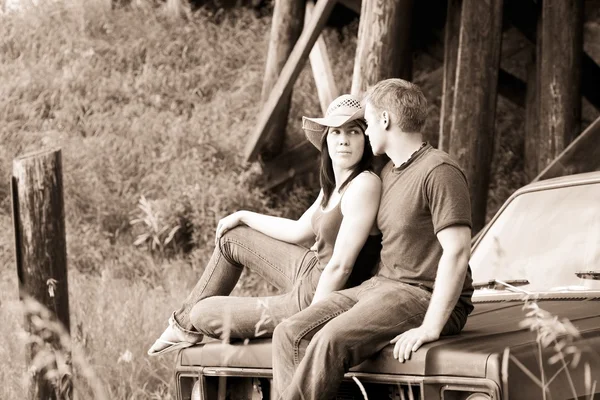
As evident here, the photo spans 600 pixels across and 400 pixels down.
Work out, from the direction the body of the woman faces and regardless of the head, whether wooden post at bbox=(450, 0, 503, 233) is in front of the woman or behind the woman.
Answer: behind

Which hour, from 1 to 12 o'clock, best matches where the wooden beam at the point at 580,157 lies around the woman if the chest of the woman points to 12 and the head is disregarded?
The wooden beam is roughly at 6 o'clock from the woman.

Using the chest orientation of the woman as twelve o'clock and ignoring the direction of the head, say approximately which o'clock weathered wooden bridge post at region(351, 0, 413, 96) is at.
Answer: The weathered wooden bridge post is roughly at 5 o'clock from the woman.

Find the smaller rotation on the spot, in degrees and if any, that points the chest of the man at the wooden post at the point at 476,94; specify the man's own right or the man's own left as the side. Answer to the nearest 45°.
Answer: approximately 135° to the man's own right

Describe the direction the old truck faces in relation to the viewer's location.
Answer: facing the viewer and to the left of the viewer

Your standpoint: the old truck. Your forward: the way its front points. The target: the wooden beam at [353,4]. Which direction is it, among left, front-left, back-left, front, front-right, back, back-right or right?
back-right

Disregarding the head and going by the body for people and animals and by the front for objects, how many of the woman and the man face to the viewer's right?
0

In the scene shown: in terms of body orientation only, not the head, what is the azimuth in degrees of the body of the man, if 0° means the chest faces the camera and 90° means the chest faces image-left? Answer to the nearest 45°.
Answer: approximately 45°

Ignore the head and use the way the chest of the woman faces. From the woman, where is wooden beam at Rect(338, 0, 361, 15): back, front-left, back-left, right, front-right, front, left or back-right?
back-right

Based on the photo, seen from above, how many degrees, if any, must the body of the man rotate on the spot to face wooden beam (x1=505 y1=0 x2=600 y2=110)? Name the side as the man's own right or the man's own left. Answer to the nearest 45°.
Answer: approximately 135° to the man's own right
